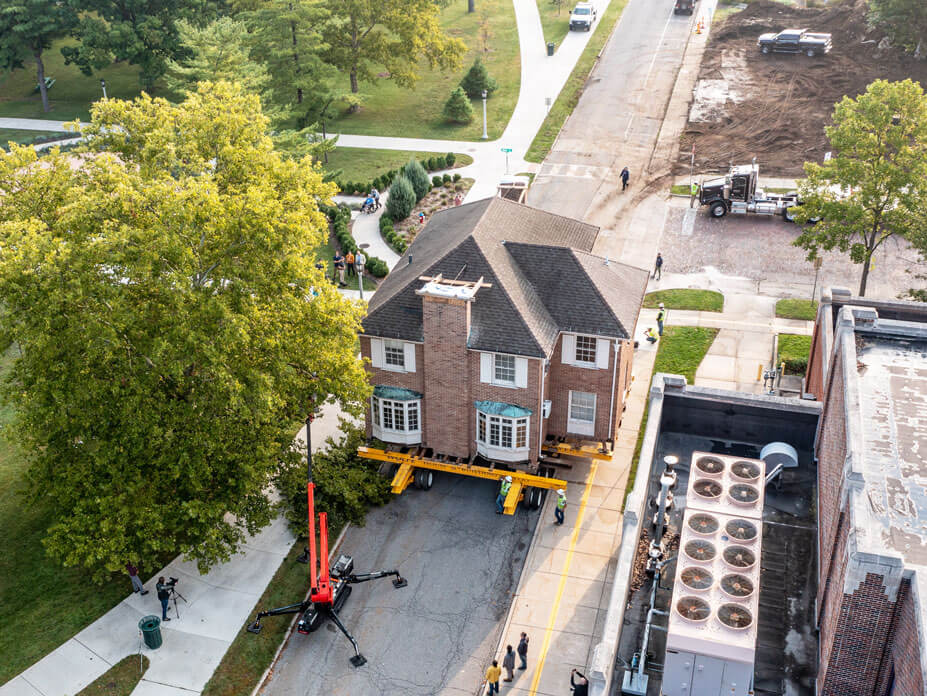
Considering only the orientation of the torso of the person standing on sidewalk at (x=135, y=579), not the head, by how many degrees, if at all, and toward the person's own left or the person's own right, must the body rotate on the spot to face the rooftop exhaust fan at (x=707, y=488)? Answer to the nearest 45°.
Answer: approximately 45° to the person's own right

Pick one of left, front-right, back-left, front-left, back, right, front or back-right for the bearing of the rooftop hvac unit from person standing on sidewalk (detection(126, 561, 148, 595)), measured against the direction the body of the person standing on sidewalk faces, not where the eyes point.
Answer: front-right

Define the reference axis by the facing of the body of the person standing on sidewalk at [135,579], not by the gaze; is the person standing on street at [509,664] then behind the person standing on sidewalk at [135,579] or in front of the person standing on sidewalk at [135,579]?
in front

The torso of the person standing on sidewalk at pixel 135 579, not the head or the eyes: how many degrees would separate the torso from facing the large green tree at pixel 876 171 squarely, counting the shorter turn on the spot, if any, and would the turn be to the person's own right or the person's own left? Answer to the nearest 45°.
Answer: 0° — they already face it

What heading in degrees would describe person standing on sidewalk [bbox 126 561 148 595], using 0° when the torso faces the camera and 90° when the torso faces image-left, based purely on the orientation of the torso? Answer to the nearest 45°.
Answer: approximately 270°

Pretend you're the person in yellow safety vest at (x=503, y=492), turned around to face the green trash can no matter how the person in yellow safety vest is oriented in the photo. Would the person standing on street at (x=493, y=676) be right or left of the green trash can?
left

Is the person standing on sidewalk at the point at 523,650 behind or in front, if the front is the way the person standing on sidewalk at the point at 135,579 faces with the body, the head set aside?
in front

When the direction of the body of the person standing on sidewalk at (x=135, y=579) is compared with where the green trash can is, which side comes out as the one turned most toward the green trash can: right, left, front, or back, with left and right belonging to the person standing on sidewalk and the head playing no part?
right

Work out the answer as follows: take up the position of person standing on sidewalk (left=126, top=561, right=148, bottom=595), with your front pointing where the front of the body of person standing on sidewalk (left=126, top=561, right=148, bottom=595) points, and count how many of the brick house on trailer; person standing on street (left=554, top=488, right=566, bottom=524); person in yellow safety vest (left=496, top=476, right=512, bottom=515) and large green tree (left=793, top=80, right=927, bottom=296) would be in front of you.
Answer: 4

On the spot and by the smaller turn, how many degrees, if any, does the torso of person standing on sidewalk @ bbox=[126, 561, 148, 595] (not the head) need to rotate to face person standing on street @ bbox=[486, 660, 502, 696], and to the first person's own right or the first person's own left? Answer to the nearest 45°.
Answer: approximately 45° to the first person's own right

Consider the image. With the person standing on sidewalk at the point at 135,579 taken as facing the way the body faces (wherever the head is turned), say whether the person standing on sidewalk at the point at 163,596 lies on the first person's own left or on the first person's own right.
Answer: on the first person's own right

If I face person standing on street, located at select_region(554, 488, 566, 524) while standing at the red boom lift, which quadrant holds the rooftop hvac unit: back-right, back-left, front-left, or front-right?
front-right

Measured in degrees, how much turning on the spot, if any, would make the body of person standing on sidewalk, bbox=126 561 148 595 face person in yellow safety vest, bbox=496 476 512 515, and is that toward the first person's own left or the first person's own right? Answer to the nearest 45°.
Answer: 0° — they already face them
